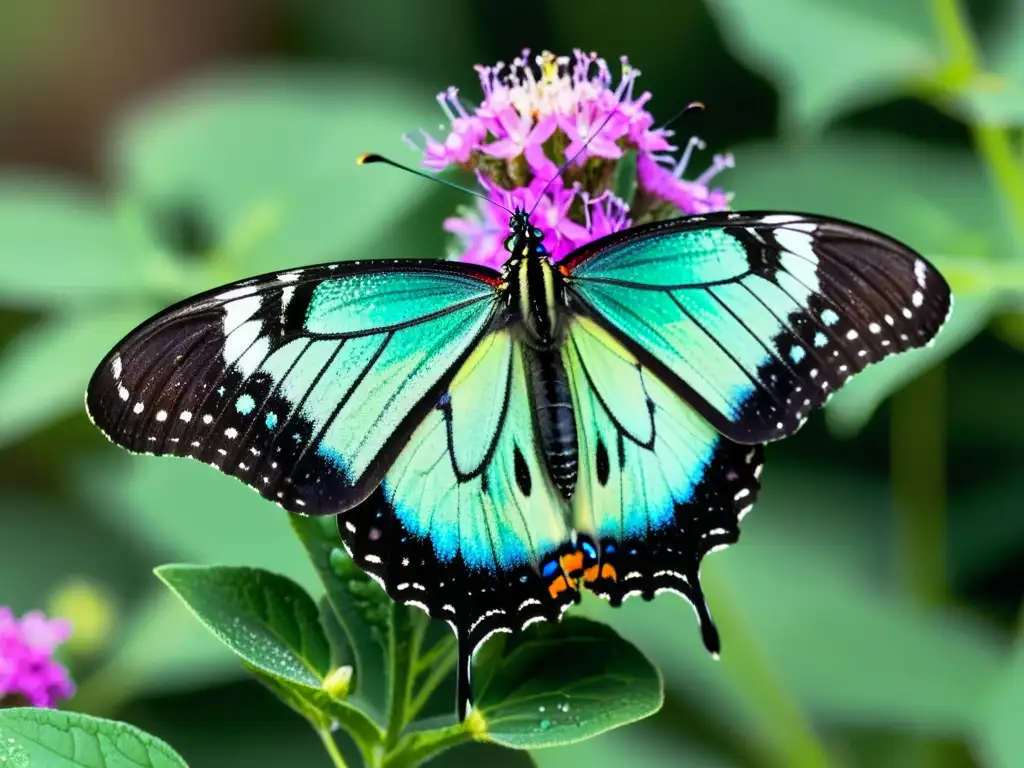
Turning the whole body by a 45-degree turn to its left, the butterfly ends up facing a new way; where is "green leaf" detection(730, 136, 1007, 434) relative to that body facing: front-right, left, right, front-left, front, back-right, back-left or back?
right

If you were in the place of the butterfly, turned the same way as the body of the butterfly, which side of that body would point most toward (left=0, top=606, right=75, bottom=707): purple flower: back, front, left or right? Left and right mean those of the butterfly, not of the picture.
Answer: left

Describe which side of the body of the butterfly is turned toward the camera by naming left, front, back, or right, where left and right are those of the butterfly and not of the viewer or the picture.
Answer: back

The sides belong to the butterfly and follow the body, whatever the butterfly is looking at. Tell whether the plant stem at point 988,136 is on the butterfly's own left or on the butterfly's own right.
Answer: on the butterfly's own right

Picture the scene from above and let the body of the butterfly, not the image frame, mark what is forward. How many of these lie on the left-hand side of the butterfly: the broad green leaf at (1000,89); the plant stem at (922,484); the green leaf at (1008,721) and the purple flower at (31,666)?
1

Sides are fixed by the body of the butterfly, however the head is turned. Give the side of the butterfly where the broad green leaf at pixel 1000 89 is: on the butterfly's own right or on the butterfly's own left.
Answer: on the butterfly's own right

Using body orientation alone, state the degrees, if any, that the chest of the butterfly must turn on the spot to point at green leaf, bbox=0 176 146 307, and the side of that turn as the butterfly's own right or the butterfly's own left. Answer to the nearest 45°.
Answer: approximately 45° to the butterfly's own left

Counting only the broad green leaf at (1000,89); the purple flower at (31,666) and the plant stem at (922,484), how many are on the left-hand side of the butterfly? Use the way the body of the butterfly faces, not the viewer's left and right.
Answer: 1
